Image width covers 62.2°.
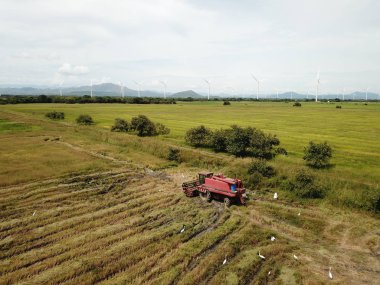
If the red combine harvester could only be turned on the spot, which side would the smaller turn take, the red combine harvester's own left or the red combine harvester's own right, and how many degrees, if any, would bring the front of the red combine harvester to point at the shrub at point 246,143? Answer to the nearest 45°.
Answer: approximately 45° to the red combine harvester's own right

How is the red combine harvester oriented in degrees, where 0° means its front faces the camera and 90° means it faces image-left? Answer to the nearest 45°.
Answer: approximately 135°

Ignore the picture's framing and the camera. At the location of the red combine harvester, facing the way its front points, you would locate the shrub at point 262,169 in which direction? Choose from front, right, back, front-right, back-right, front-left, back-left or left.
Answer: right

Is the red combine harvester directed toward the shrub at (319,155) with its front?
no

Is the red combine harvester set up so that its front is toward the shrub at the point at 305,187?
no

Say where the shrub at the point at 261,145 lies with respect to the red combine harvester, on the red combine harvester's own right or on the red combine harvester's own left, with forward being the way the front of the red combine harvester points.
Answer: on the red combine harvester's own right

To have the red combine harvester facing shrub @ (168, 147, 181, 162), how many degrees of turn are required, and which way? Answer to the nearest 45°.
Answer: approximately 45° to its right

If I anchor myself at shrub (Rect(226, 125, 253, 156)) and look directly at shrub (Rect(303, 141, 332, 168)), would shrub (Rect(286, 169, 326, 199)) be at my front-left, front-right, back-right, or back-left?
front-right

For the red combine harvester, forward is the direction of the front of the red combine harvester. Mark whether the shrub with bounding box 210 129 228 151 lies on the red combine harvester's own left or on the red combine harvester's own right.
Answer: on the red combine harvester's own right

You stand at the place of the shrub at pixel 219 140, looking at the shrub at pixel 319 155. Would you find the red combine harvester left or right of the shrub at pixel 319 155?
right

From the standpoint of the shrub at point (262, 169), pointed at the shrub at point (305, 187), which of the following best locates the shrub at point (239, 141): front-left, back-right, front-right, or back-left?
back-left
